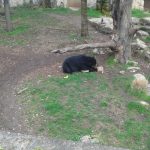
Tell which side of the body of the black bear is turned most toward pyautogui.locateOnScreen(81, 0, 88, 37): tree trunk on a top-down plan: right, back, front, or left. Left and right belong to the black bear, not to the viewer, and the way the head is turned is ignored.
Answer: left

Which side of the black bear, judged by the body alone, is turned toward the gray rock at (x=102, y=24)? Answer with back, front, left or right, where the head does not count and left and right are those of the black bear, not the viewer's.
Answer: left

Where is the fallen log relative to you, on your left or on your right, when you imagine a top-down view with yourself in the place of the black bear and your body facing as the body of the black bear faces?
on your left

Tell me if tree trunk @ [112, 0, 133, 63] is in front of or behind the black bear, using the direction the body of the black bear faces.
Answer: in front

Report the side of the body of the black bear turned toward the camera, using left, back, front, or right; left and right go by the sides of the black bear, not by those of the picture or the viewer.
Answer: right

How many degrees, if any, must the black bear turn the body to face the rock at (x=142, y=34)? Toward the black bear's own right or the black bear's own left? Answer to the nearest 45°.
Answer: approximately 45° to the black bear's own left

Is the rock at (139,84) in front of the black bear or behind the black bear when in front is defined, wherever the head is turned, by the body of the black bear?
in front
